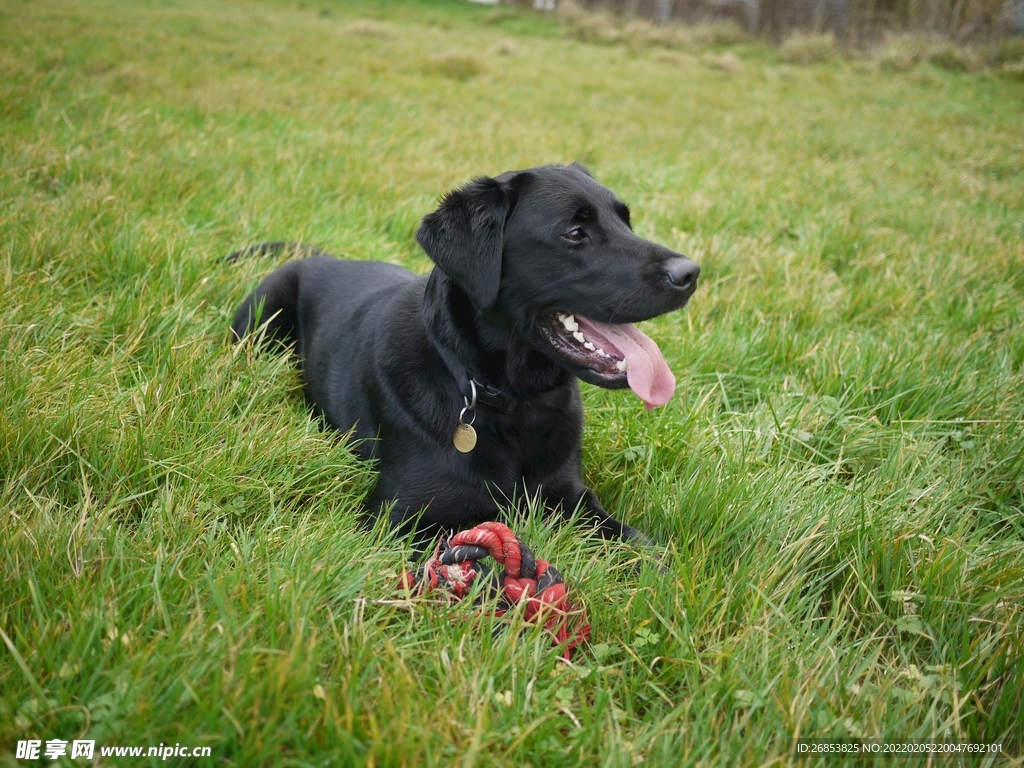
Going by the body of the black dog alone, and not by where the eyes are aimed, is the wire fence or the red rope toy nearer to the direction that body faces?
the red rope toy

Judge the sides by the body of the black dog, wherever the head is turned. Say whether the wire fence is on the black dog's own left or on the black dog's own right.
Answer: on the black dog's own left

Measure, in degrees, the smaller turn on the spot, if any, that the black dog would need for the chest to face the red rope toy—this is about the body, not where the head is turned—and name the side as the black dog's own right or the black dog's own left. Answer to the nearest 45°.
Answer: approximately 45° to the black dog's own right

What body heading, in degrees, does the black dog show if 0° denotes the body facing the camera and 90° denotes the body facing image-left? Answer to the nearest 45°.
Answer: approximately 315°

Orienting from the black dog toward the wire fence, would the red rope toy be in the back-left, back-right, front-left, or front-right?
back-right
